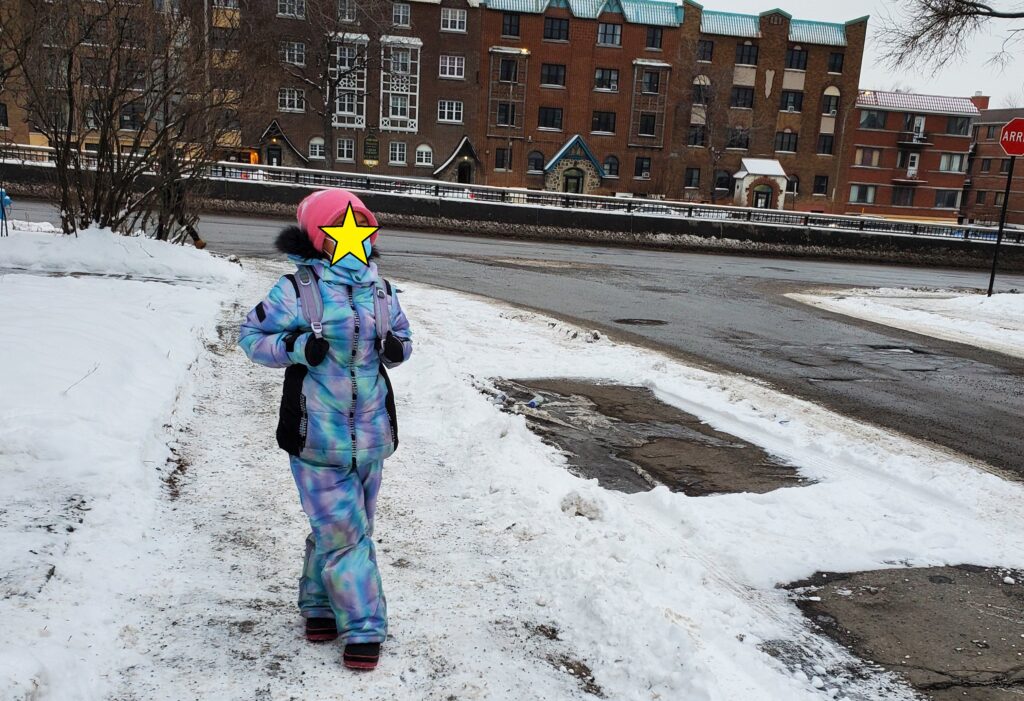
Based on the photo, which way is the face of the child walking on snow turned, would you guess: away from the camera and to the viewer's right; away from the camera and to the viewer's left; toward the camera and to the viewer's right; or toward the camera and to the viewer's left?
toward the camera and to the viewer's right

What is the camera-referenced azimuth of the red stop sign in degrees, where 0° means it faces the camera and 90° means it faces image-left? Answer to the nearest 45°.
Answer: approximately 0°
